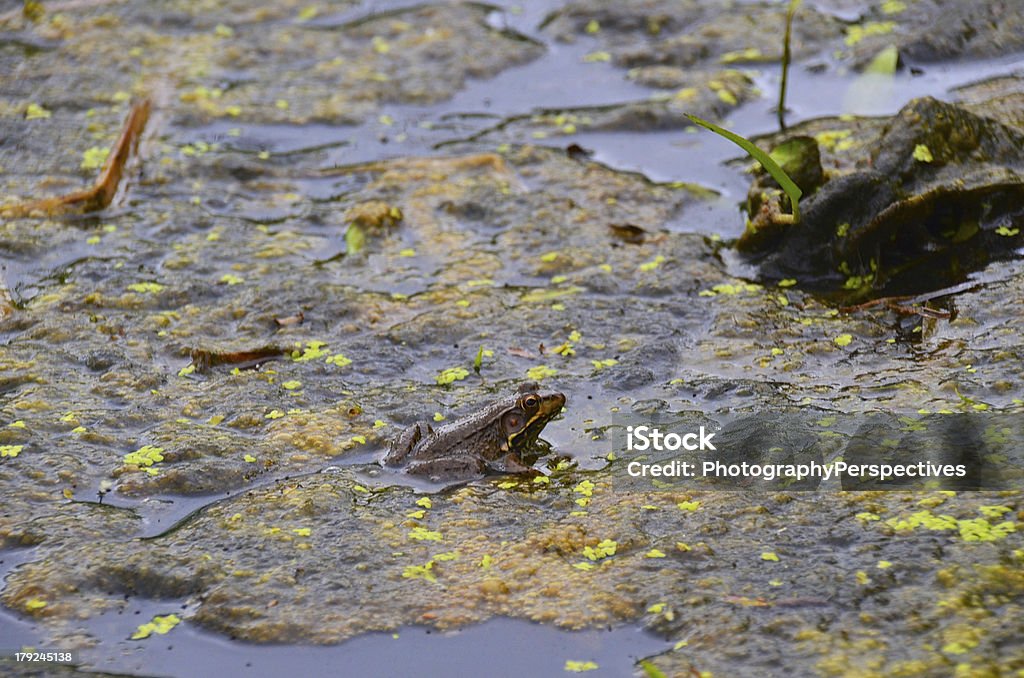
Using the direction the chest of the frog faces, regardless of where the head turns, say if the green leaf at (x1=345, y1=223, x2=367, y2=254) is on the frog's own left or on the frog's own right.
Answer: on the frog's own left

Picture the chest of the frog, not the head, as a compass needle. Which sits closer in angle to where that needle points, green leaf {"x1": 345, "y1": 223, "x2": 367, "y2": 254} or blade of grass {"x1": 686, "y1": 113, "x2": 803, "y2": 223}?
the blade of grass

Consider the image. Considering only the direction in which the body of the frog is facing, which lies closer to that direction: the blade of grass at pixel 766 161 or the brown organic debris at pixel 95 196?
the blade of grass

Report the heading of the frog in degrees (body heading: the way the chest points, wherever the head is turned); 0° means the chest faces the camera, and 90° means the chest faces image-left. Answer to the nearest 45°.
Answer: approximately 270°

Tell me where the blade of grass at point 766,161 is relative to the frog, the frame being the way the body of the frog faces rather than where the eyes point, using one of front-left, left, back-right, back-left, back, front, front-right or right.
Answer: front-left

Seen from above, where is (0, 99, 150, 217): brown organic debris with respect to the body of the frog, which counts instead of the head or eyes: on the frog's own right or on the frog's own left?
on the frog's own left
